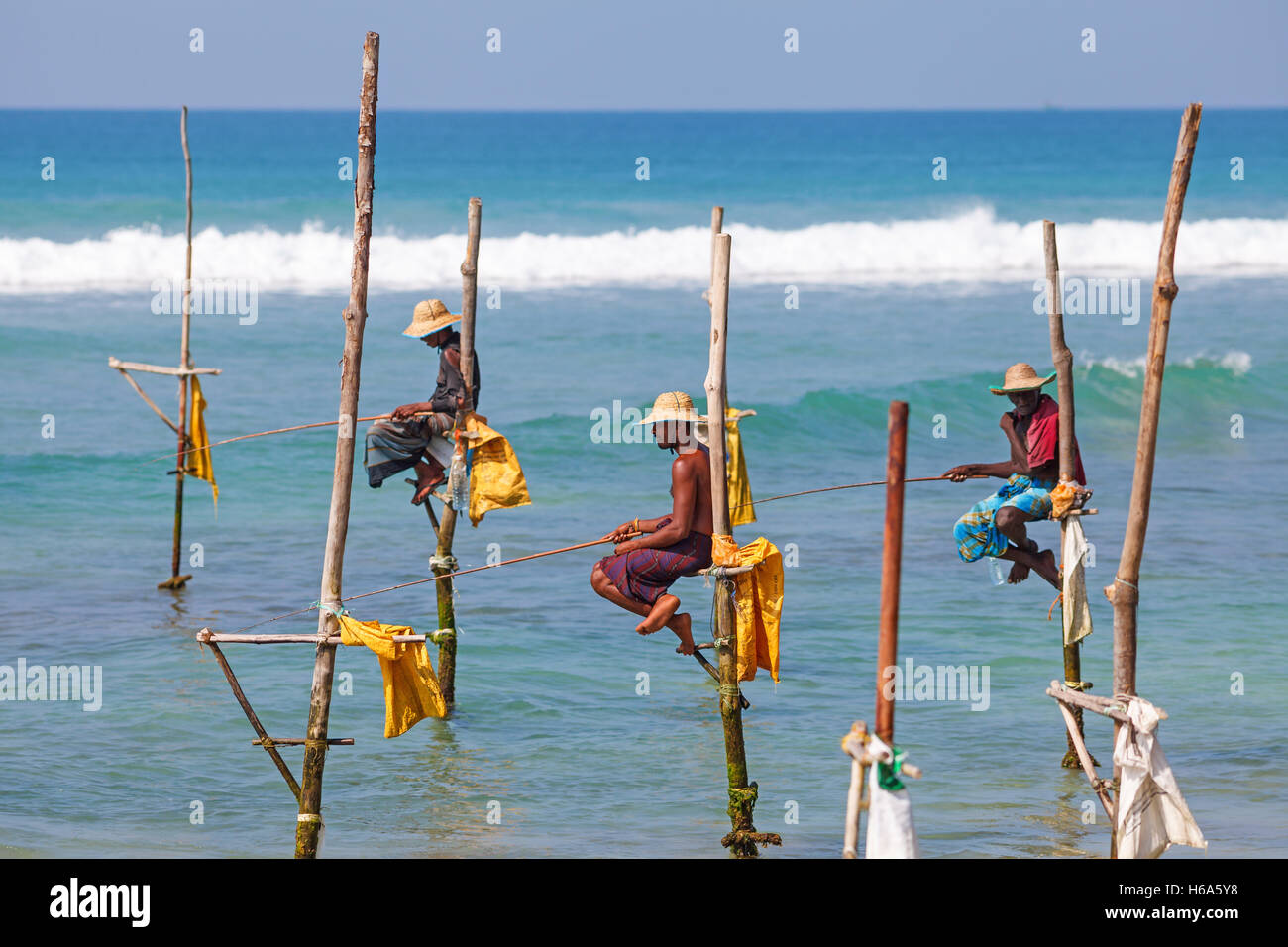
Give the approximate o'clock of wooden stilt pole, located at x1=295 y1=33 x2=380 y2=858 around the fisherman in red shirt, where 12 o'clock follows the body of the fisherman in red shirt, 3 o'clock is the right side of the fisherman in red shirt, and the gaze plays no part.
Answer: The wooden stilt pole is roughly at 12 o'clock from the fisherman in red shirt.

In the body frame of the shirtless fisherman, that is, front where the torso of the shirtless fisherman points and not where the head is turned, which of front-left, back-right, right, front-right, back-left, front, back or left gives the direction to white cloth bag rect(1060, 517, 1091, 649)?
back

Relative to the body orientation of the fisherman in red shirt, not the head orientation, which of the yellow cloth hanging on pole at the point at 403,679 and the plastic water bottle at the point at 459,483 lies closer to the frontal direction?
the yellow cloth hanging on pole

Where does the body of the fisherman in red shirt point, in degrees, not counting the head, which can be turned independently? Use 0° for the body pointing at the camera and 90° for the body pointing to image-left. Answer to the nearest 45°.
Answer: approximately 45°

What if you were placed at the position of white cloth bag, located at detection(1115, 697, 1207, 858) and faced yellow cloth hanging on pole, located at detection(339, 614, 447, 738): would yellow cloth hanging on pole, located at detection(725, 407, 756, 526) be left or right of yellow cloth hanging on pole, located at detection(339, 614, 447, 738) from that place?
right

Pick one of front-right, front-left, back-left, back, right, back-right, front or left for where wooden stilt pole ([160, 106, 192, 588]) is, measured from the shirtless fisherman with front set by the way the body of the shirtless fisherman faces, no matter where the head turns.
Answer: front-right

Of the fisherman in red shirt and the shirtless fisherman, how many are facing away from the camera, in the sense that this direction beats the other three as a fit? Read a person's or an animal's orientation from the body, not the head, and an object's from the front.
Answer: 0

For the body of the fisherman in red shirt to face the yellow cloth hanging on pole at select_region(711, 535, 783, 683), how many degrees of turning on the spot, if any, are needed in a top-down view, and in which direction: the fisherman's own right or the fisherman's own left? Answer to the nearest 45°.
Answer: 0° — they already face it

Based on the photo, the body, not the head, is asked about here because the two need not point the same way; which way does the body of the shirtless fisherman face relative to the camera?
to the viewer's left

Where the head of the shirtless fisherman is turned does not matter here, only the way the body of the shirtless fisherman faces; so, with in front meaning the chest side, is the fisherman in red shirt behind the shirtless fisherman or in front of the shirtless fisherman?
behind

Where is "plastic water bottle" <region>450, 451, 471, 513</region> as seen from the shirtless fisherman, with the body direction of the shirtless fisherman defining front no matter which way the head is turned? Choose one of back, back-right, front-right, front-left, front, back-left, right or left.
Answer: front-right

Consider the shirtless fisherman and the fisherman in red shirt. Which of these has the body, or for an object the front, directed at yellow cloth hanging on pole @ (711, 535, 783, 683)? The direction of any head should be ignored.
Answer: the fisherman in red shirt

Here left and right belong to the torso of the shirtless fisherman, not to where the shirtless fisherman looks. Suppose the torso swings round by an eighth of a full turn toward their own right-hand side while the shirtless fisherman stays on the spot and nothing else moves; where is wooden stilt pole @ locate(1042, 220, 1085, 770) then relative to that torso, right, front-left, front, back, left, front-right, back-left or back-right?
back-right

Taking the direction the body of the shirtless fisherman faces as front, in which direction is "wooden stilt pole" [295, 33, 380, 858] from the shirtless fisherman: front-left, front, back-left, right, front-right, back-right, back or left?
front-left
